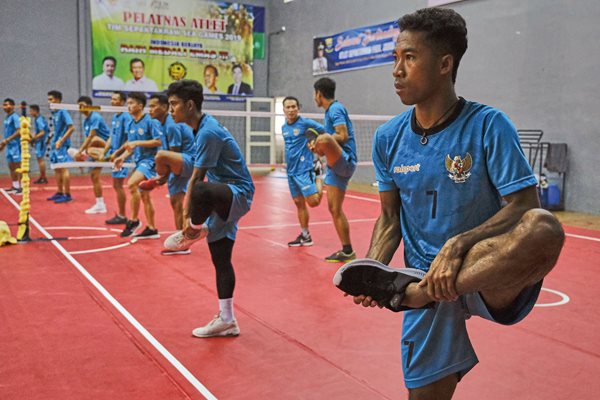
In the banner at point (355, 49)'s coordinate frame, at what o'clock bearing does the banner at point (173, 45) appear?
the banner at point (173, 45) is roughly at 2 o'clock from the banner at point (355, 49).

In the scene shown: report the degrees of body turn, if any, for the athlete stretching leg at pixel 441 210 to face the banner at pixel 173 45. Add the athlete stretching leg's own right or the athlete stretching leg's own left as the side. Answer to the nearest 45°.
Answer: approximately 90° to the athlete stretching leg's own right

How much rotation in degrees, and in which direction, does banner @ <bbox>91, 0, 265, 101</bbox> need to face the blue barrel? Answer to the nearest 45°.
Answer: approximately 45° to its left

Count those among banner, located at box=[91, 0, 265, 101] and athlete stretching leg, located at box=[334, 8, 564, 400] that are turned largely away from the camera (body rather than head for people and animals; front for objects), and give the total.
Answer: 0

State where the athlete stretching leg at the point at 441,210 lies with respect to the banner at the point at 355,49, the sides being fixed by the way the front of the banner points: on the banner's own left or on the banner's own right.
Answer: on the banner's own left

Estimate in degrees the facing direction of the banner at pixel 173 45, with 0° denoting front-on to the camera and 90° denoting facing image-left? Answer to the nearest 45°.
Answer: approximately 0°

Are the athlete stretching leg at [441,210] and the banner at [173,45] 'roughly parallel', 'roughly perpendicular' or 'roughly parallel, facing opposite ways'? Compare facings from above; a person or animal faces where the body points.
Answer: roughly perpendicular

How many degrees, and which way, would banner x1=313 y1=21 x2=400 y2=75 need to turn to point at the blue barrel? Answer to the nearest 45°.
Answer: approximately 90° to its left

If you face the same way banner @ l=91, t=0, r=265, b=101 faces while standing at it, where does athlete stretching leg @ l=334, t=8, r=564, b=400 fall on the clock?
The athlete stretching leg is roughly at 12 o'clock from the banner.

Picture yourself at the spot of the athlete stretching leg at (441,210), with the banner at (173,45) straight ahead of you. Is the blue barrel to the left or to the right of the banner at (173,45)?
right

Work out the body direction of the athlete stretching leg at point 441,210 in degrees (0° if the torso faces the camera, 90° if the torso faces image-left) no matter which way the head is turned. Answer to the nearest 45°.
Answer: approximately 45°

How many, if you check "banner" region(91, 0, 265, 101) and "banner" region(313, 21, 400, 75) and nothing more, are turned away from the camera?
0
